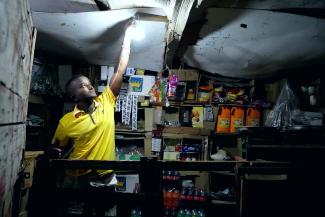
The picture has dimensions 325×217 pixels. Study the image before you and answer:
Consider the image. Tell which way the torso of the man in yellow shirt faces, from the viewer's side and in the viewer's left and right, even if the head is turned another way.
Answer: facing the viewer and to the right of the viewer

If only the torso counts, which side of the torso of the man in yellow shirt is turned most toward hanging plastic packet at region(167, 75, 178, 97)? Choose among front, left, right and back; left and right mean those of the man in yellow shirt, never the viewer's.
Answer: left

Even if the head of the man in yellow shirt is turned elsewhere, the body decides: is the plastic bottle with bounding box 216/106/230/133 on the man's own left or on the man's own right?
on the man's own left

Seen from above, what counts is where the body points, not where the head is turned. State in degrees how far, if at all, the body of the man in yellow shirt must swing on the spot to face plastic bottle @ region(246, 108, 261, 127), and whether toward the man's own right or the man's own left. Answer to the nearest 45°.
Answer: approximately 90° to the man's own left

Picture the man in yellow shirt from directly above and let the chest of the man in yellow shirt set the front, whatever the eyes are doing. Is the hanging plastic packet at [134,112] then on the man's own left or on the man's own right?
on the man's own left

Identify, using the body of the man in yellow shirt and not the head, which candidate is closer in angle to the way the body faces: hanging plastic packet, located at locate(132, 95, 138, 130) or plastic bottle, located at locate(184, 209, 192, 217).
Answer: the plastic bottle

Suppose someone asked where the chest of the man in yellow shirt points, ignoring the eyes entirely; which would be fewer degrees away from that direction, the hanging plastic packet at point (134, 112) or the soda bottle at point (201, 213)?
the soda bottle
